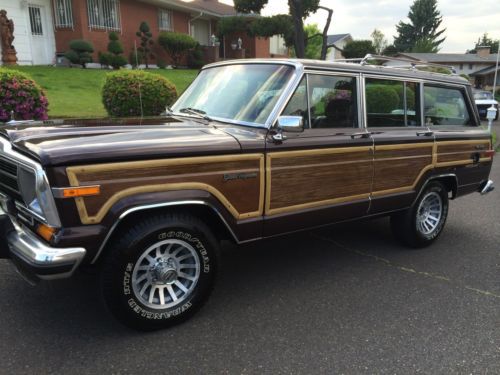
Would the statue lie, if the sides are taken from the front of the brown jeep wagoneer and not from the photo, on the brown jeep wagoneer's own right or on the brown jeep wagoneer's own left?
on the brown jeep wagoneer's own right

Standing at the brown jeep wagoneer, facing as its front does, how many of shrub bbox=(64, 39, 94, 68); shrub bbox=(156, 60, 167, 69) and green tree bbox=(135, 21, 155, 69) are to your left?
0

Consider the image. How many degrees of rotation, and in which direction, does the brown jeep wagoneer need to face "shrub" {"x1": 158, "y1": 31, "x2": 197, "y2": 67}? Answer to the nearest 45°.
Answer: approximately 135° to its right

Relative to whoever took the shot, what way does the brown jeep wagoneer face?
facing the viewer and to the left of the viewer

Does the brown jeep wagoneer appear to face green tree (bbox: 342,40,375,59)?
no
